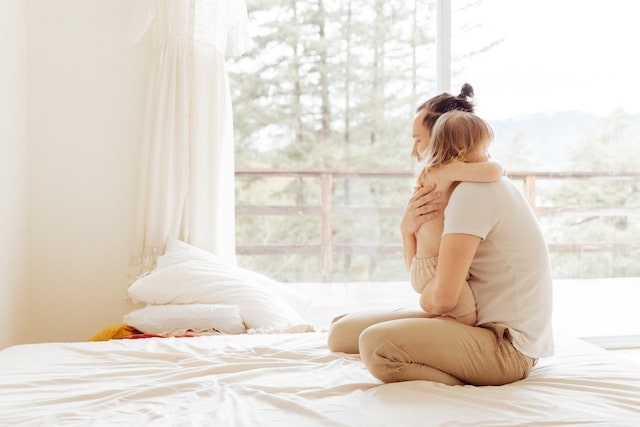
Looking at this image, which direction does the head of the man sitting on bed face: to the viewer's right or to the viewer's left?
to the viewer's left

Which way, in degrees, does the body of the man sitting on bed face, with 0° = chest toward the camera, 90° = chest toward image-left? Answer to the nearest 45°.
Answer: approximately 90°

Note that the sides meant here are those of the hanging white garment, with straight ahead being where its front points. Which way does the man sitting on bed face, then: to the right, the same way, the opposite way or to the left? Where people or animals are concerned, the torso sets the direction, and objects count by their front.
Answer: to the right

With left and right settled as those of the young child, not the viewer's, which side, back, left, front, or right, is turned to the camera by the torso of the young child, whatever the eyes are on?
right

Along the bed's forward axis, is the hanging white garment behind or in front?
behind
